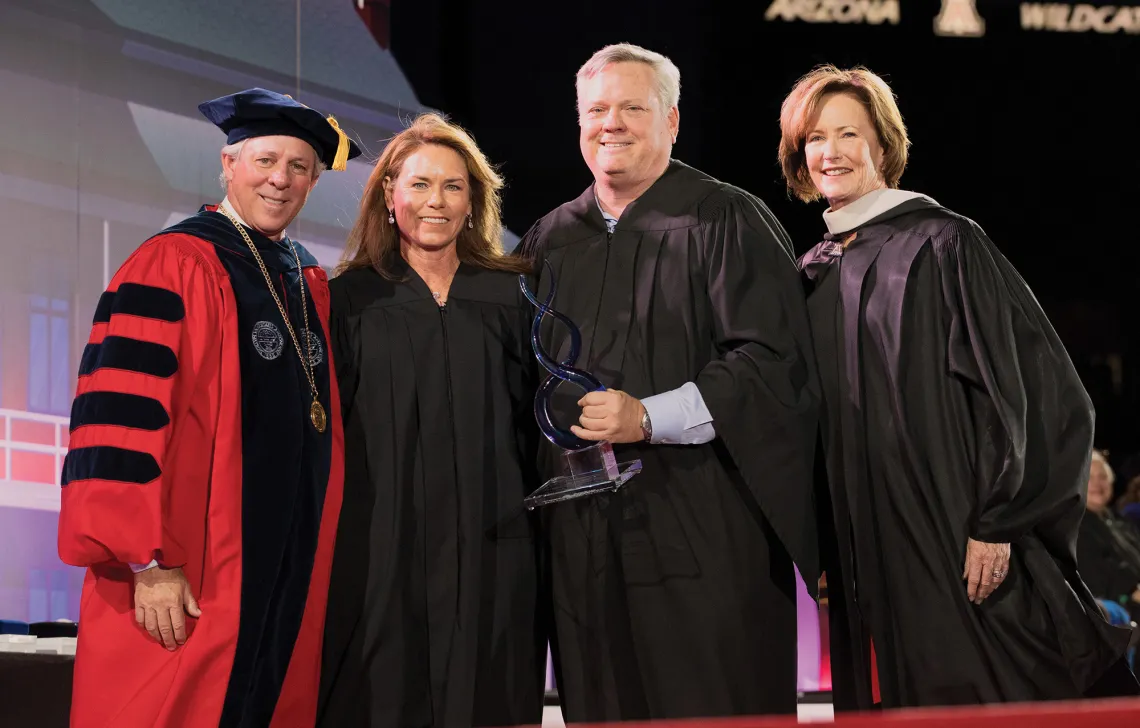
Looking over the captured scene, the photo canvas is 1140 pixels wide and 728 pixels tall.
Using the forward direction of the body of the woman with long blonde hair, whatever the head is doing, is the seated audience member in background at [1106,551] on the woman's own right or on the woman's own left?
on the woman's own left

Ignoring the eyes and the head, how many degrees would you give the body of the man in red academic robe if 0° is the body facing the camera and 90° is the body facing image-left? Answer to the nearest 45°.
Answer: approximately 315°

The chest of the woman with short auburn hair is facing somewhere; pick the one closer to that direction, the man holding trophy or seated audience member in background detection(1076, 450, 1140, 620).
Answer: the man holding trophy

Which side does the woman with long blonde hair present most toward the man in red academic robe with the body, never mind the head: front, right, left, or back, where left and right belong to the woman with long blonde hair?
right

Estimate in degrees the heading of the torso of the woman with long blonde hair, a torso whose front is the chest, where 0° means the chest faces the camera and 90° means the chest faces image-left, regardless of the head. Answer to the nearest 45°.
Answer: approximately 0°

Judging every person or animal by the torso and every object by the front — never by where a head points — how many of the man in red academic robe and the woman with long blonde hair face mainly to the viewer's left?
0

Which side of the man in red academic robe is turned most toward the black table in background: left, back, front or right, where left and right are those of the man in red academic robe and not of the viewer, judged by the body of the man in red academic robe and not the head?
back

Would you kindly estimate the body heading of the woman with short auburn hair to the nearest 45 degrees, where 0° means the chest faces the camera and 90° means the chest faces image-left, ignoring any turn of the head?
approximately 45°

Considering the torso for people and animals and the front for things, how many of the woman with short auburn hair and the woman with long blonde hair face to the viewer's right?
0
